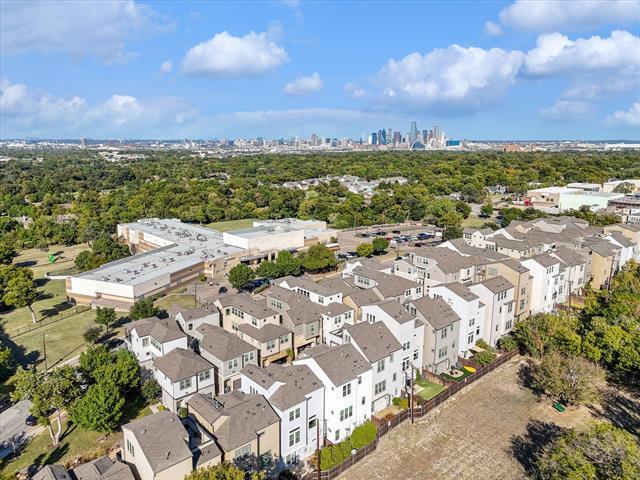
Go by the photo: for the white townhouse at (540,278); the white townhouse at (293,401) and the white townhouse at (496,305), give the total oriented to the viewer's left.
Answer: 0

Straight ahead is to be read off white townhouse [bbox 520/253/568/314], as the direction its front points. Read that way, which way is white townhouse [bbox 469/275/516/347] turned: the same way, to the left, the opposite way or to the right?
the same way

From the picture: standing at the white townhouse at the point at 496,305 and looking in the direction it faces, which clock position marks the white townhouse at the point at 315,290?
the white townhouse at the point at 315,290 is roughly at 4 o'clock from the white townhouse at the point at 496,305.

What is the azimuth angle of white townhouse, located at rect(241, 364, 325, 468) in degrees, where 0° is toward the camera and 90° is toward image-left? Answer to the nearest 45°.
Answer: approximately 315°

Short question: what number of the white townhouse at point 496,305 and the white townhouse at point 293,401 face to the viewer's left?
0

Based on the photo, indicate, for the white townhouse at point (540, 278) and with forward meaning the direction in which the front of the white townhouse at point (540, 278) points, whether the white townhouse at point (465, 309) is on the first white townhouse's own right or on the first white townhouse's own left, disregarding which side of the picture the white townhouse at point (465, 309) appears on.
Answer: on the first white townhouse's own right
